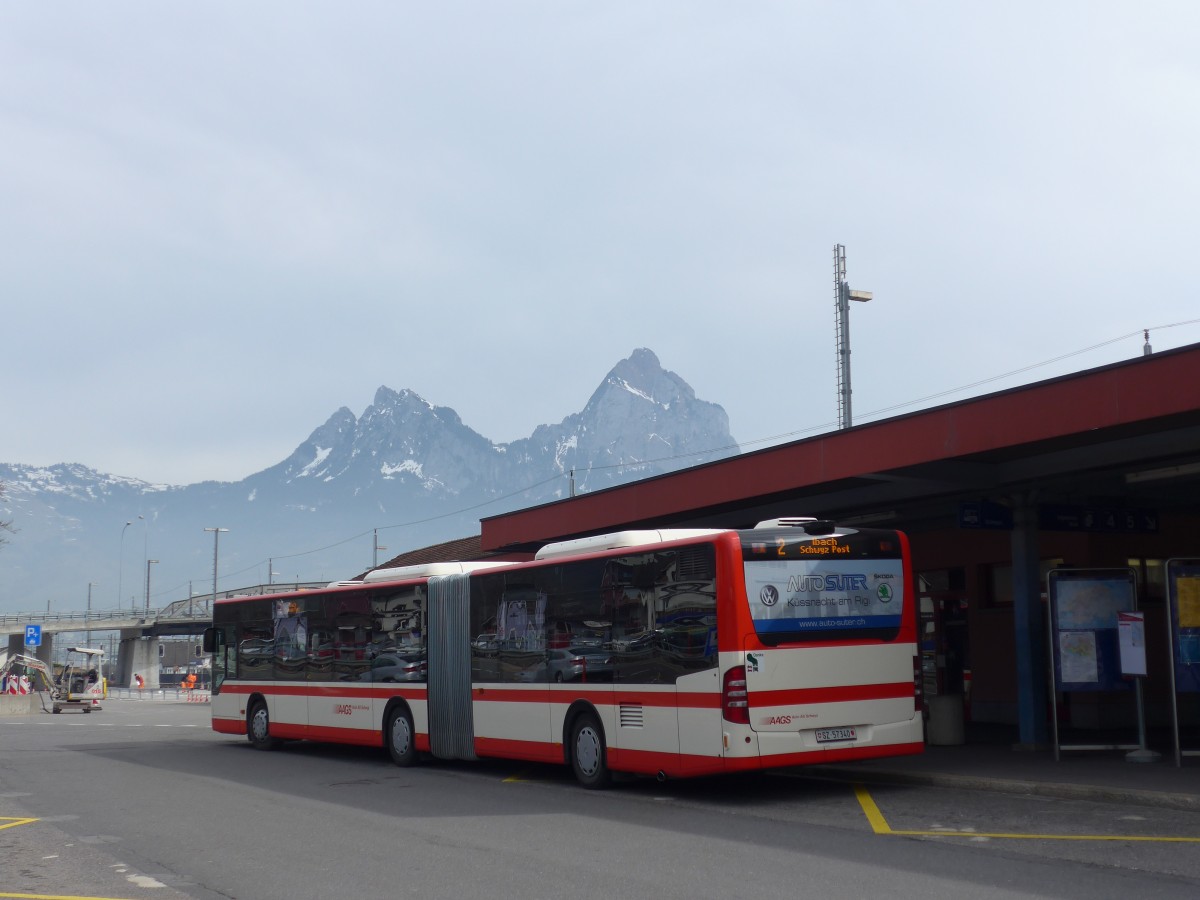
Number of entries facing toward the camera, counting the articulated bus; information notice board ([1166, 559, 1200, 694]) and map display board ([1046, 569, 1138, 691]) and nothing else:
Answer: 2

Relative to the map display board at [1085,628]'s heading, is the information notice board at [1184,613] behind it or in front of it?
in front

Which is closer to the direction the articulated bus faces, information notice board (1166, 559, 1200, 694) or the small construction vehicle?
the small construction vehicle

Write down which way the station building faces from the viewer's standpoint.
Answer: facing the viewer and to the left of the viewer

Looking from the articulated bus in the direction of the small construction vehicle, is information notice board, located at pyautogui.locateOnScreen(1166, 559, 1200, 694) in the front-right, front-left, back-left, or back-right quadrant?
back-right

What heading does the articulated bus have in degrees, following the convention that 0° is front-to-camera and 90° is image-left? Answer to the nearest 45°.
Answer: approximately 135°

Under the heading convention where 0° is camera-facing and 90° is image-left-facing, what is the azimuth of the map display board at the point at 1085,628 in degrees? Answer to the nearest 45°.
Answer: approximately 0°

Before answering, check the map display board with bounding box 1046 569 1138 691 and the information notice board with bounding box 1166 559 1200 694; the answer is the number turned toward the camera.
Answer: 2

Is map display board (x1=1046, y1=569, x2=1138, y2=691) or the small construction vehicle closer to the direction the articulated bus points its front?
the small construction vehicle

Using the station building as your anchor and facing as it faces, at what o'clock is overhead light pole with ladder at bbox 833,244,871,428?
The overhead light pole with ladder is roughly at 4 o'clock from the station building.

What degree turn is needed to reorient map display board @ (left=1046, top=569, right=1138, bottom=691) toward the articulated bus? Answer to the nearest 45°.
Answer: approximately 45° to its right

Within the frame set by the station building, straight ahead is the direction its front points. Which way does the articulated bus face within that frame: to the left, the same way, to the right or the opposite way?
to the right
